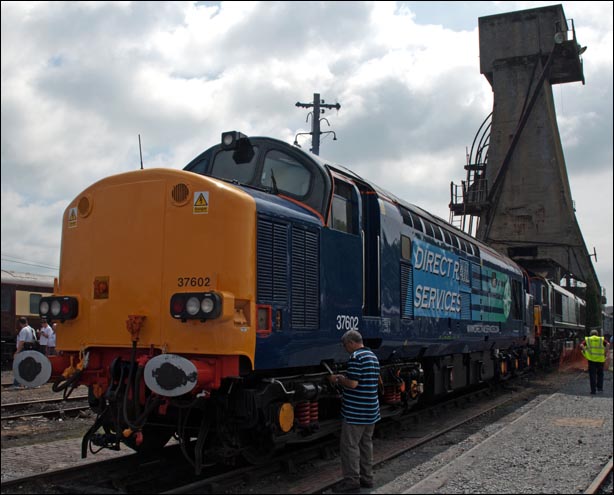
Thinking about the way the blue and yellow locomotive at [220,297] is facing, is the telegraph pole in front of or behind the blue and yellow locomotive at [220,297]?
behind

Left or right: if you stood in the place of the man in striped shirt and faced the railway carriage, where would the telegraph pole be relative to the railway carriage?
right

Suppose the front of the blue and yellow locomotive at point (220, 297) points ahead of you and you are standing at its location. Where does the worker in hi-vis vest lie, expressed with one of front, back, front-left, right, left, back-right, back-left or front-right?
back

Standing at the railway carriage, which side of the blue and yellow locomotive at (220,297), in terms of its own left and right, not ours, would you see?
right
